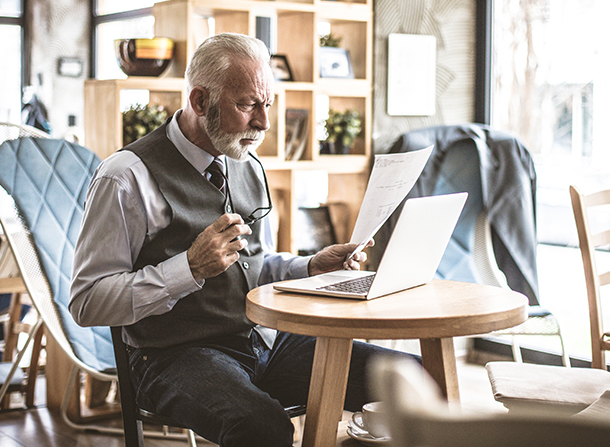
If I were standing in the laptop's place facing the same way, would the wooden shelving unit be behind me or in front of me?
in front

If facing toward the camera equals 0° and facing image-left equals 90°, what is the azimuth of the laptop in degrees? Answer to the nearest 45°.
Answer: approximately 135°

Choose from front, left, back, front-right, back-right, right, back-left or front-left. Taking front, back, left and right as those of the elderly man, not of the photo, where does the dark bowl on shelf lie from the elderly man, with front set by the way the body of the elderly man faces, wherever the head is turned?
back-left

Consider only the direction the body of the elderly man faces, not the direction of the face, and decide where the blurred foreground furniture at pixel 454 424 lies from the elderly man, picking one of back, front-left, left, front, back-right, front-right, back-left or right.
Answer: front-right

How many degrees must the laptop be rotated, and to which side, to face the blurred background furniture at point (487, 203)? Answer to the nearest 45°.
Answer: approximately 45° to its right

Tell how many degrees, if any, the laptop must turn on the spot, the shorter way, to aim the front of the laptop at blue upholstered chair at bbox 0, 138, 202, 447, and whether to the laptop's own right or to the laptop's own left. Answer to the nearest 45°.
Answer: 0° — it already faces it

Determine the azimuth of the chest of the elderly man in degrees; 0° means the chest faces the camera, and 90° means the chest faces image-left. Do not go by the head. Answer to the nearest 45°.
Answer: approximately 315°

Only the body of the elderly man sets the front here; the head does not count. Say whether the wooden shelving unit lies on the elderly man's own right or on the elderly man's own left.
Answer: on the elderly man's own left

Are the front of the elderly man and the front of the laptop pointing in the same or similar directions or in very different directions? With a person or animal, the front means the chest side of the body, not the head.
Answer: very different directions
